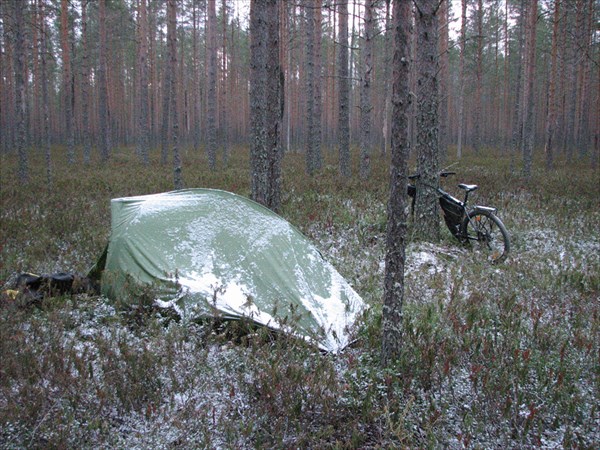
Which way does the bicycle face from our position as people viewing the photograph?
facing away from the viewer and to the left of the viewer

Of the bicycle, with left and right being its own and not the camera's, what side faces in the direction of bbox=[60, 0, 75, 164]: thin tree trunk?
front

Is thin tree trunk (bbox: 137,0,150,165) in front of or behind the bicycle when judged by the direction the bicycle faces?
in front

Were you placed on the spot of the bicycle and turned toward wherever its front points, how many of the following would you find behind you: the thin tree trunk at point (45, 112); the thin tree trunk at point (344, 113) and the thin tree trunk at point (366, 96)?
0

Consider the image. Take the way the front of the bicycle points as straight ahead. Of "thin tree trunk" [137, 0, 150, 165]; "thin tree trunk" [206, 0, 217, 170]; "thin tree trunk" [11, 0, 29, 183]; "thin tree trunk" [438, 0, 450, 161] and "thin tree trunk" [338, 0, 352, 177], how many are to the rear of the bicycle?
0

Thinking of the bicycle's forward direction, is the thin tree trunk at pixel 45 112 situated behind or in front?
in front

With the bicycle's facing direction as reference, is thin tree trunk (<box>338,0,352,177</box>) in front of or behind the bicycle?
in front

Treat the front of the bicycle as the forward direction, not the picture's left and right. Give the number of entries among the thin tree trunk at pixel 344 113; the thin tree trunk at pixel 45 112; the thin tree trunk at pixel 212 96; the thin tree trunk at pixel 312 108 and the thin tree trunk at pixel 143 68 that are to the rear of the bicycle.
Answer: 0

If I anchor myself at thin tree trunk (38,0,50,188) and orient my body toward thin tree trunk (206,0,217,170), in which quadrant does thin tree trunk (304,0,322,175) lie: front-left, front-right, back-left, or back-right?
front-right
